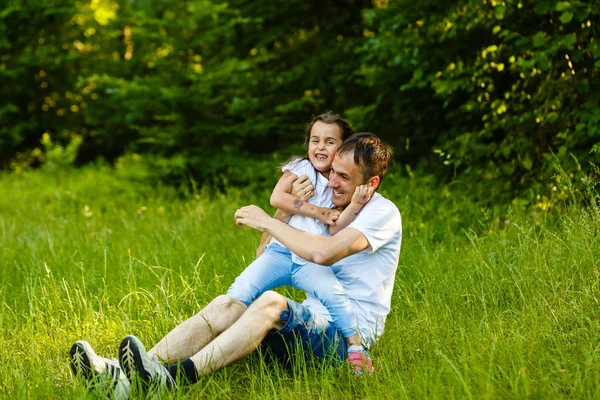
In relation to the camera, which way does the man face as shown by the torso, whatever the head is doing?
to the viewer's left

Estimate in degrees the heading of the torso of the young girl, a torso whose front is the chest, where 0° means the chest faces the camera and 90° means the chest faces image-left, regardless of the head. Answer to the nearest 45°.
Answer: approximately 315°
